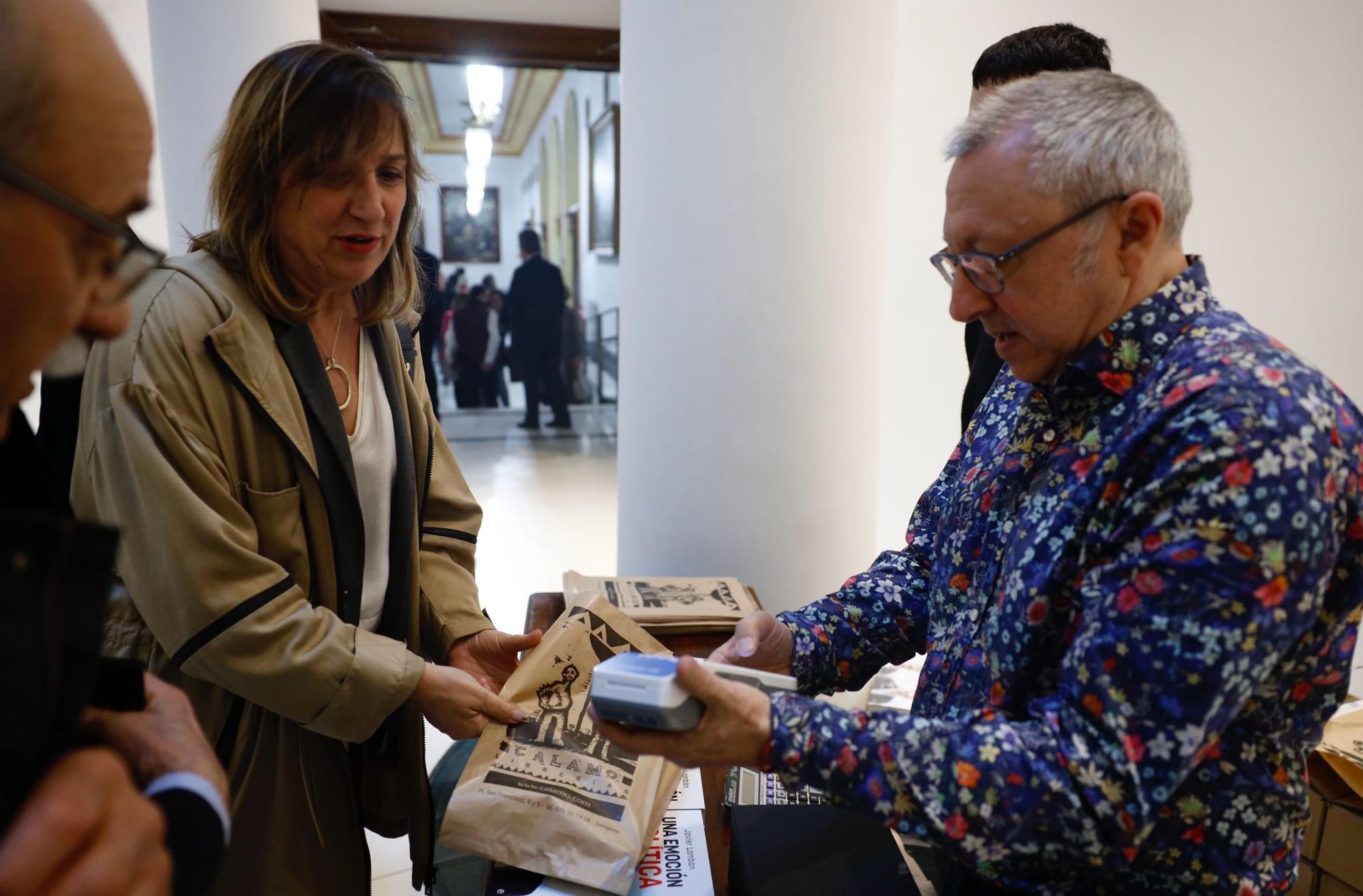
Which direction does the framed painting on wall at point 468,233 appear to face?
toward the camera

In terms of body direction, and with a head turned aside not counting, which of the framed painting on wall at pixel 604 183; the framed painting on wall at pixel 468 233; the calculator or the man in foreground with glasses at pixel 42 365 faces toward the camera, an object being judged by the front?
the framed painting on wall at pixel 468 233

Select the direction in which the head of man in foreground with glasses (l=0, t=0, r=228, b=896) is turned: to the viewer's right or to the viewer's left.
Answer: to the viewer's right

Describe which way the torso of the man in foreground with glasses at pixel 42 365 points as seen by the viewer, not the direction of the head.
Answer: to the viewer's right

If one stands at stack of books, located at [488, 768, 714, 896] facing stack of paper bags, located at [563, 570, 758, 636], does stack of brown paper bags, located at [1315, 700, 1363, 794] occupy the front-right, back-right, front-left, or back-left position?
front-right

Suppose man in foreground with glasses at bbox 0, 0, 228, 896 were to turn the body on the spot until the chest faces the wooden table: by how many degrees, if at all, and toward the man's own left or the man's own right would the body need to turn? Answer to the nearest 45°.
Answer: approximately 45° to the man's own left

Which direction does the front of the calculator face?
to the viewer's right

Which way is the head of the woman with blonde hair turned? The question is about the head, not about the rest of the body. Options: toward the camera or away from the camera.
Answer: toward the camera

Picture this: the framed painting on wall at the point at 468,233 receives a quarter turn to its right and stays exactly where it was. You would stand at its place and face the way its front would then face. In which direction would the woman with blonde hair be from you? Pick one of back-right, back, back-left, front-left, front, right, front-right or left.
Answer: left

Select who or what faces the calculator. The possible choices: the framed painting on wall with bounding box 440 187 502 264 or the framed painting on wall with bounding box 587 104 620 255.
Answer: the framed painting on wall with bounding box 440 187 502 264

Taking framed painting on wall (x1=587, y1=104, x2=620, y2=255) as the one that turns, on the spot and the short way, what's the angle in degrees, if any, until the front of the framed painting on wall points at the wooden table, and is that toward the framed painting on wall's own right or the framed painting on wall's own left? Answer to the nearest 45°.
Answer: approximately 90° to the framed painting on wall's own left

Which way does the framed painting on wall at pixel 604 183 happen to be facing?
to the viewer's left

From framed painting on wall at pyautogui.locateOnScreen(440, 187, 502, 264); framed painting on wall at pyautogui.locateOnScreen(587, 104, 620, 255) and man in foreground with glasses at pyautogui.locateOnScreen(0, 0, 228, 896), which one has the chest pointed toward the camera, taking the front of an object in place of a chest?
framed painting on wall at pyautogui.locateOnScreen(440, 187, 502, 264)

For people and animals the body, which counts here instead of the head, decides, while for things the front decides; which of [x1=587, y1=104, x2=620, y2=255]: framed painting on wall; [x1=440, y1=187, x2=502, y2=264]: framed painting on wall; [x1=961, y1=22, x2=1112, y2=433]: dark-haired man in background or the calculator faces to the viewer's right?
the calculator

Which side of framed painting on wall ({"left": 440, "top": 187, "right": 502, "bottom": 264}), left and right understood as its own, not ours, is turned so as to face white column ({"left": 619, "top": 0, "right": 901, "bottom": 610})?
front
